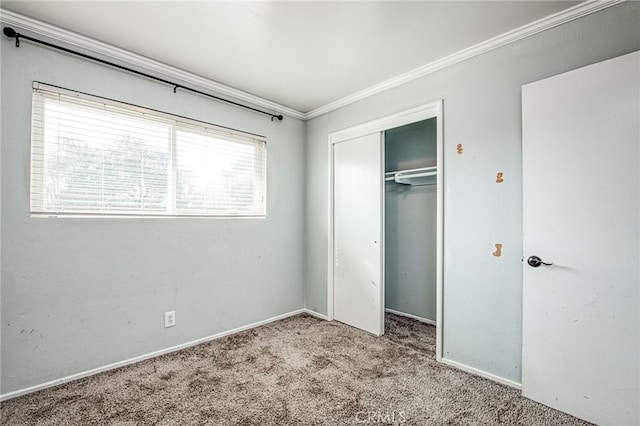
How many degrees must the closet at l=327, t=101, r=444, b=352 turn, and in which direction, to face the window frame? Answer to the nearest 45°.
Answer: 0° — it already faces it

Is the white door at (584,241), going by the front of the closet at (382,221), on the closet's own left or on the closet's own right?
on the closet's own left

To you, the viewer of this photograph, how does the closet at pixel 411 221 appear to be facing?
facing the viewer and to the left of the viewer

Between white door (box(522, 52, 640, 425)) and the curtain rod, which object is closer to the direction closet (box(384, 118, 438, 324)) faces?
the curtain rod

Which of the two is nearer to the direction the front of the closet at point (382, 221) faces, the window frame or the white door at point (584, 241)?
the window frame

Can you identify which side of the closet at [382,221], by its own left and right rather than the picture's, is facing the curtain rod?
front

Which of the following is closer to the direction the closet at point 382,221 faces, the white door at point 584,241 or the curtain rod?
the curtain rod

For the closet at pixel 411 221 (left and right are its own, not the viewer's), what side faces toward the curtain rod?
front

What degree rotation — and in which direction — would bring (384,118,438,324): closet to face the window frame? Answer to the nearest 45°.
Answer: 0° — it already faces it
